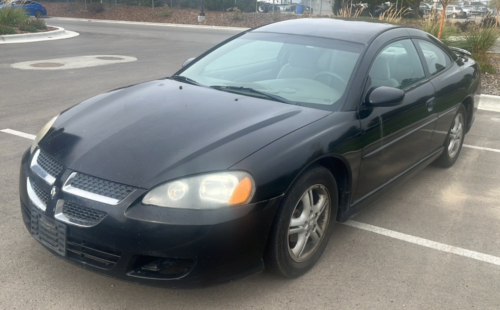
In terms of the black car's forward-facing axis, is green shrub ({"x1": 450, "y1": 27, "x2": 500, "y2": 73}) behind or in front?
behind

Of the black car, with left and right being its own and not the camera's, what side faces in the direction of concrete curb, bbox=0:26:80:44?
right

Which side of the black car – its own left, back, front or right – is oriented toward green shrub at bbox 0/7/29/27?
right

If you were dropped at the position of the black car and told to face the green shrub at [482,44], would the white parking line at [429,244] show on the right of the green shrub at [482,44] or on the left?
right

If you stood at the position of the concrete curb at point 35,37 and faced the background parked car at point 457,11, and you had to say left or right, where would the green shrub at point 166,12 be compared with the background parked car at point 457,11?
left

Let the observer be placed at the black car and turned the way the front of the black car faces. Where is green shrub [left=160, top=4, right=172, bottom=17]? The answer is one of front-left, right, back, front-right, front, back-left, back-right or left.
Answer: back-right

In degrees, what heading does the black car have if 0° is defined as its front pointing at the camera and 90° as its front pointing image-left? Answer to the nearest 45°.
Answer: approximately 45°

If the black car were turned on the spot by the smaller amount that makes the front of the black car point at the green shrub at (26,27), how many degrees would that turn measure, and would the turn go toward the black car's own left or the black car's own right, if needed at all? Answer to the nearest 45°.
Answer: approximately 90° to the black car's own right
